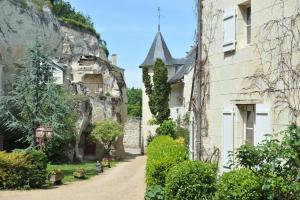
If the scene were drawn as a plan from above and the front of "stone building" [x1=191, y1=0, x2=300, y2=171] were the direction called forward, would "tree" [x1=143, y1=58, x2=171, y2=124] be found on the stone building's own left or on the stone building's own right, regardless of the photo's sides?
on the stone building's own right

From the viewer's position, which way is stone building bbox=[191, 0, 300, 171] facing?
facing the viewer and to the left of the viewer
